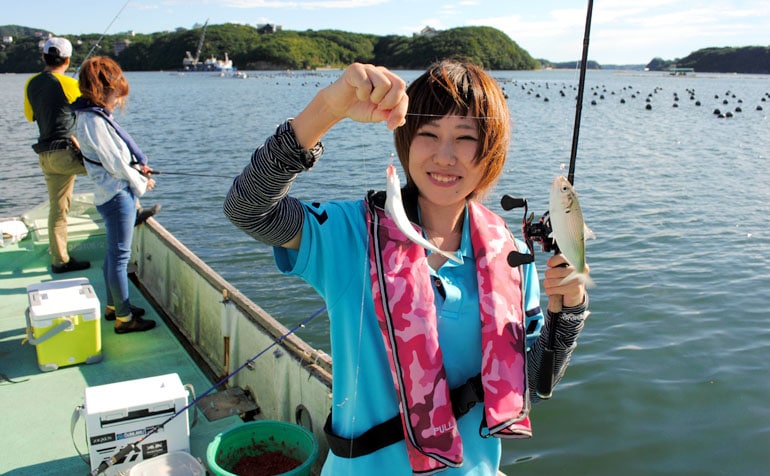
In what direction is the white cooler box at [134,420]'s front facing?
toward the camera

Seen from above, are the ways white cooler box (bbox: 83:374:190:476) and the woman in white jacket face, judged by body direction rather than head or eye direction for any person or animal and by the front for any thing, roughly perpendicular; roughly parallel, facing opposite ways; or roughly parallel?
roughly perpendicular

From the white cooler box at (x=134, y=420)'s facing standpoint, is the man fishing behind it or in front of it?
behind

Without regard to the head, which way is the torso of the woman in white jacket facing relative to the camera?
to the viewer's right

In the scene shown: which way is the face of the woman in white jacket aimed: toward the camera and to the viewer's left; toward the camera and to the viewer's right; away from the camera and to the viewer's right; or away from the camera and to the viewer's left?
away from the camera and to the viewer's right

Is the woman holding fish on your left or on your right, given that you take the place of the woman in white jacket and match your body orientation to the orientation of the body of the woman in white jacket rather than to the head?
on your right

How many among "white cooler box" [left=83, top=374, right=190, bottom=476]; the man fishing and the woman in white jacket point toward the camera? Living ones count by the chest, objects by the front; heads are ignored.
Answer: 1

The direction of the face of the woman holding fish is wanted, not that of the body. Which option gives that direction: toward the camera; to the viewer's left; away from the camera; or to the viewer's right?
toward the camera

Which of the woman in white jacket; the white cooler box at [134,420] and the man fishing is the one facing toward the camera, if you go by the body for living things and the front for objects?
the white cooler box

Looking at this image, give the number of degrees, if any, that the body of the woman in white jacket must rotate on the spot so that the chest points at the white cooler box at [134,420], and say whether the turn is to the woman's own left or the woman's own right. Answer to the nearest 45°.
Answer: approximately 90° to the woman's own right
